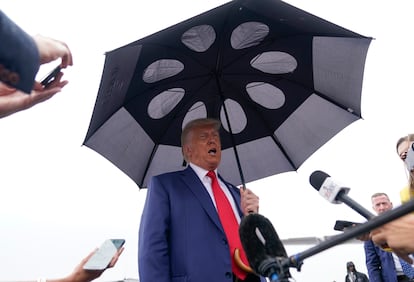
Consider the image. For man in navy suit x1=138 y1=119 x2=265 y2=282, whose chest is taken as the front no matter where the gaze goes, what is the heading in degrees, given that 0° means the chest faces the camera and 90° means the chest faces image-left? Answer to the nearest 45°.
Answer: approximately 315°

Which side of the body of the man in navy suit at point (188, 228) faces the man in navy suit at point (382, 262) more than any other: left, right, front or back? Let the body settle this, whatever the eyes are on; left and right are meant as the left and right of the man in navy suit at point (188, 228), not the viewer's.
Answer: left

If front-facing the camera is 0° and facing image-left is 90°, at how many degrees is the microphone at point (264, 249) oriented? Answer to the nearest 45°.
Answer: approximately 135°

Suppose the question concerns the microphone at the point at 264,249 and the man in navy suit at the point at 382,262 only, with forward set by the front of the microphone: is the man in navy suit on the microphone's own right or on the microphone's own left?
on the microphone's own right

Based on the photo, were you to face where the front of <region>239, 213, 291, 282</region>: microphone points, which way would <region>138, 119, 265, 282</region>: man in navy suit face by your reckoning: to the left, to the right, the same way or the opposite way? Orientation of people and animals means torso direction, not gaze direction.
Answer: the opposite way
